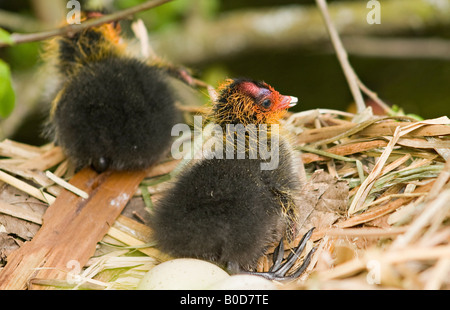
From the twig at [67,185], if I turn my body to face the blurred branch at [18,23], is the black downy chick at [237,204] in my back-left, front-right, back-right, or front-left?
back-right

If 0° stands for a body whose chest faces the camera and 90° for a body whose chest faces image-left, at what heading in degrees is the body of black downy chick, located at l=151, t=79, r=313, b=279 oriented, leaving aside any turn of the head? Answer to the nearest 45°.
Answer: approximately 270°

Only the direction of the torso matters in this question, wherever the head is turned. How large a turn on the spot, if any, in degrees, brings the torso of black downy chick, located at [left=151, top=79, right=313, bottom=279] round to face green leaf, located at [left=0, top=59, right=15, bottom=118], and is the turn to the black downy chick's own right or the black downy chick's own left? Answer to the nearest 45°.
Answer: approximately 180°
